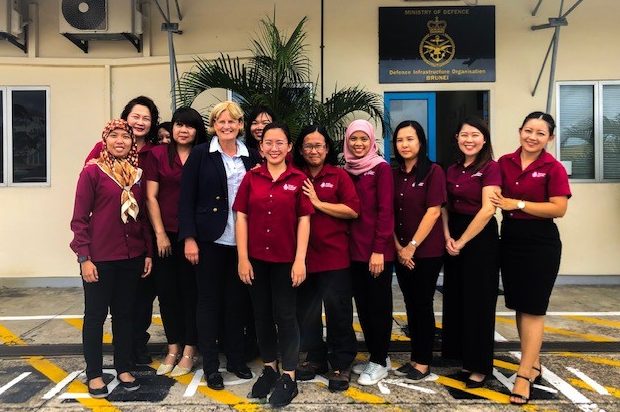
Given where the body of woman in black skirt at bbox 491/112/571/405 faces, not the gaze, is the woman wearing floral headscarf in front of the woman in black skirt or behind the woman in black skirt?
in front

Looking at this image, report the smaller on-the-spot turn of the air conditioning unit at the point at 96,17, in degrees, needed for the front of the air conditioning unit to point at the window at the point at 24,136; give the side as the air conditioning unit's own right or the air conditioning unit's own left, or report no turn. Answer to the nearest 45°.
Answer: approximately 135° to the air conditioning unit's own right

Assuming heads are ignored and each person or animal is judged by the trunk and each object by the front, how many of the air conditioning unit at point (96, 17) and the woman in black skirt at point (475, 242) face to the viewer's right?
0

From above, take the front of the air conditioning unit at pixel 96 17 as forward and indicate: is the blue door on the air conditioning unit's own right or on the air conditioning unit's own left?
on the air conditioning unit's own left

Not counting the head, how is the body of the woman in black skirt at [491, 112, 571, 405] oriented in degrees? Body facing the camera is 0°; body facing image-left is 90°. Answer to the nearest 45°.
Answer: approximately 45°
